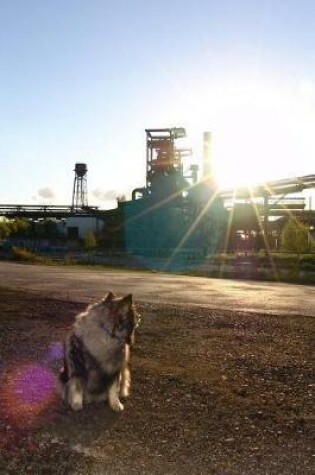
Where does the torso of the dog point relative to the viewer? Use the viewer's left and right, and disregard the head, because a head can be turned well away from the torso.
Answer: facing the viewer and to the right of the viewer
